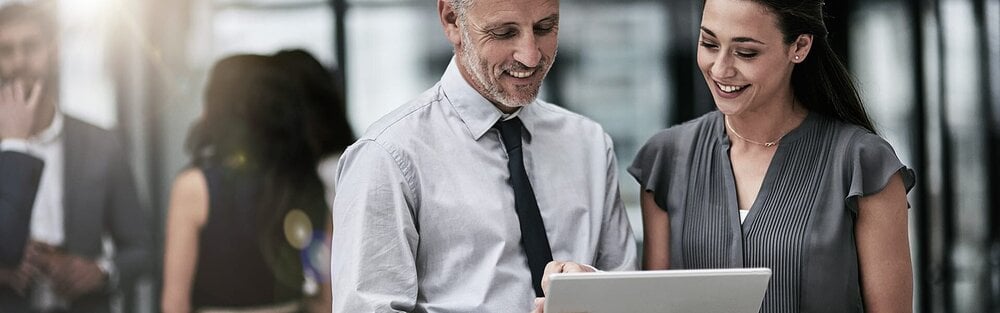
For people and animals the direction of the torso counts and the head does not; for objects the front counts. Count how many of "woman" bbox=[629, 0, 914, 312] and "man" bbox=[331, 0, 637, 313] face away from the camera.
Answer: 0

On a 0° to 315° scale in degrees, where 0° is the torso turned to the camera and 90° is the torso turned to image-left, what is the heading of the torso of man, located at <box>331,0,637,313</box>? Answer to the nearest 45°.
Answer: approximately 315°

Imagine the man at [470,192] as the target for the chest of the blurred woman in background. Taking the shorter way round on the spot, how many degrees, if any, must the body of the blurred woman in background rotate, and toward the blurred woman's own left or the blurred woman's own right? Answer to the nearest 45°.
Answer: approximately 180°

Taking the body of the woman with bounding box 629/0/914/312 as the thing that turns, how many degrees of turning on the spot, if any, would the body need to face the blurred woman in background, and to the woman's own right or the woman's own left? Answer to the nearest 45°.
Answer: approximately 90° to the woman's own right

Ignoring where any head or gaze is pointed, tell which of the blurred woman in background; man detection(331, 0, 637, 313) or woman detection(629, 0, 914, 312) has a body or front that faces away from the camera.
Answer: the blurred woman in background

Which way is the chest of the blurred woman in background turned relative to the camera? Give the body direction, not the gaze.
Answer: away from the camera

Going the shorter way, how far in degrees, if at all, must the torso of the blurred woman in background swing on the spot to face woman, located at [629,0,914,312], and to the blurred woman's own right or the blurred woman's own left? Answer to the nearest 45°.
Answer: approximately 135° to the blurred woman's own right

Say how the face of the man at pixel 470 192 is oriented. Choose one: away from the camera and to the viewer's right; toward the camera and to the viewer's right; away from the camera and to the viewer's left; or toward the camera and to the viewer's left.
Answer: toward the camera and to the viewer's right

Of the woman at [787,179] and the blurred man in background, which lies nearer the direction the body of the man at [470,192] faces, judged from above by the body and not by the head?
the woman

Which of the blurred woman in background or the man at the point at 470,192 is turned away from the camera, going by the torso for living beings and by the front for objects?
the blurred woman in background

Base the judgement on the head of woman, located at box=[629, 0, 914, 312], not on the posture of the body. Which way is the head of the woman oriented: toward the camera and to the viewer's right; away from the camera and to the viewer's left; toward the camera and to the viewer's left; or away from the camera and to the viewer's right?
toward the camera and to the viewer's left

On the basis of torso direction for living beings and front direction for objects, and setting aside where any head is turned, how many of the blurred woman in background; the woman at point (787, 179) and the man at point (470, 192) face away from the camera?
1

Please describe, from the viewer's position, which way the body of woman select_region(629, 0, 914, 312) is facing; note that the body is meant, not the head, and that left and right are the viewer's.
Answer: facing the viewer and to the left of the viewer

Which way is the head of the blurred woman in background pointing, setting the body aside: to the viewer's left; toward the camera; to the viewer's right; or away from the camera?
away from the camera
